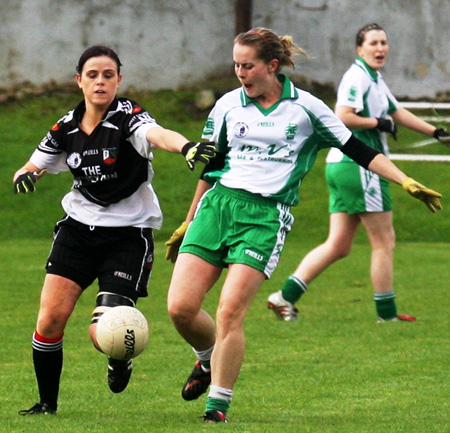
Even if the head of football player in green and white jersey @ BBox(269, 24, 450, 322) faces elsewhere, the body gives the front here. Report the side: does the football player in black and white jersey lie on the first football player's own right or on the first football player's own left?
on the first football player's own right
